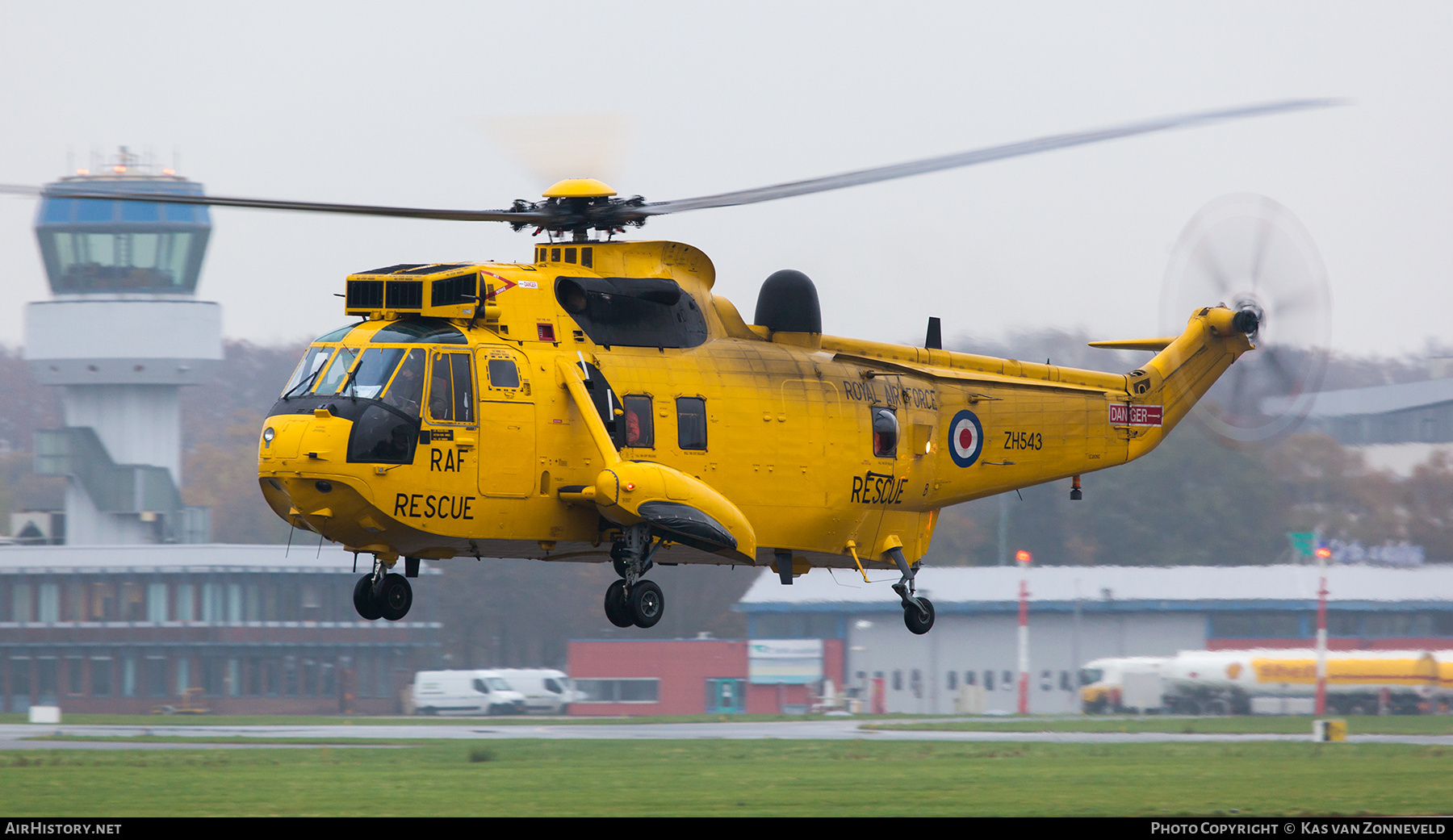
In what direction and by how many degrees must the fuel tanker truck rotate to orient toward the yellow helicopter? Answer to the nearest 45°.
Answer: approximately 90° to its left

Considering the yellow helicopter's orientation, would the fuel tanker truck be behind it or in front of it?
behind

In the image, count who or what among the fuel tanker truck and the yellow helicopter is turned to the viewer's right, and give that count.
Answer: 0

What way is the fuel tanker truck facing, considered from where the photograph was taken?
facing to the left of the viewer

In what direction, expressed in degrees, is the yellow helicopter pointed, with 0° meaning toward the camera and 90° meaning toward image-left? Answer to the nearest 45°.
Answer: approximately 45°
